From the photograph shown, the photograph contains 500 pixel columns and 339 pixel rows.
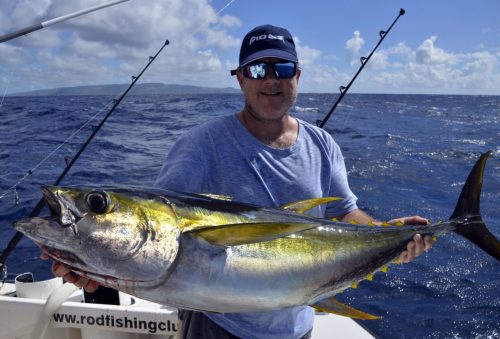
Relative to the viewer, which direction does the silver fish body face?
to the viewer's left
